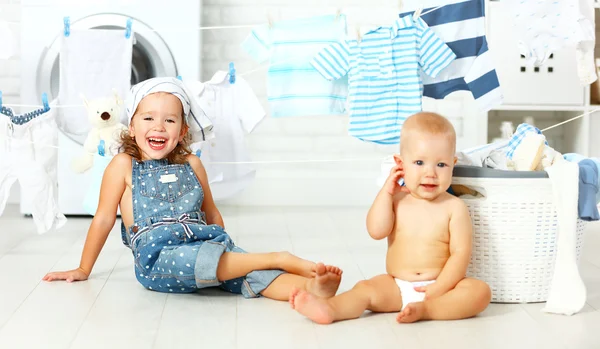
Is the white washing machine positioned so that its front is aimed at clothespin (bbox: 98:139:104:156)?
yes

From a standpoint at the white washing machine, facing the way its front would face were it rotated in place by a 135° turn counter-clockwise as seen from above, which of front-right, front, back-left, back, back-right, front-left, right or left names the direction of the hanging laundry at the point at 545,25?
right

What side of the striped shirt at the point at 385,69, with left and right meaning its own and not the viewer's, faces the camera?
front

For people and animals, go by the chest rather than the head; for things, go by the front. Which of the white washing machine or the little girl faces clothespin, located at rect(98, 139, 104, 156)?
the white washing machine

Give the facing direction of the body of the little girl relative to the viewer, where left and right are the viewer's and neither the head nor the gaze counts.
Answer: facing the viewer and to the right of the viewer

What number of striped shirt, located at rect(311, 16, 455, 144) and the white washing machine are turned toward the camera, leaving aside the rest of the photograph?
2

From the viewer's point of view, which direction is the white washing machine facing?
toward the camera

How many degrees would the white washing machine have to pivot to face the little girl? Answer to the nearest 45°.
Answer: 0° — it already faces them

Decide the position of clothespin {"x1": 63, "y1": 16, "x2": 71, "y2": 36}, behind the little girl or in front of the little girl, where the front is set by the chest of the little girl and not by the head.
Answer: behind
